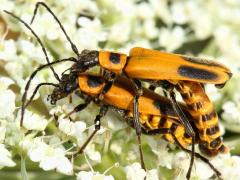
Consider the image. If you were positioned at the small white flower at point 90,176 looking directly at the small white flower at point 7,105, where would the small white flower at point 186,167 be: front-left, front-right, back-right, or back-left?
back-right

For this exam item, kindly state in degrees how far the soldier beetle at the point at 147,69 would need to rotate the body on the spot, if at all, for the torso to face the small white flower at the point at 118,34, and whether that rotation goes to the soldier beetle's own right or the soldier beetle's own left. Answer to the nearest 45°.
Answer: approximately 90° to the soldier beetle's own right

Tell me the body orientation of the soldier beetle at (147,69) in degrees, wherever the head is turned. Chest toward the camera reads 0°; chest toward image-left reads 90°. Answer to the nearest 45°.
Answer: approximately 90°
